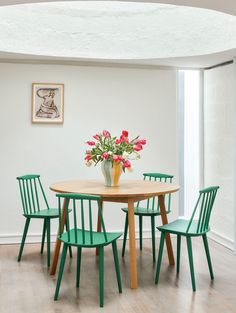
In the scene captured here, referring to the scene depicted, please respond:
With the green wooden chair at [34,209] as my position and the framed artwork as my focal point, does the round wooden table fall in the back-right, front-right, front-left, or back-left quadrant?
back-right

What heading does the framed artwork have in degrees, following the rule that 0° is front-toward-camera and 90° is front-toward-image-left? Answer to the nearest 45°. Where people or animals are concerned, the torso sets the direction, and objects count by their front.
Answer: approximately 0°

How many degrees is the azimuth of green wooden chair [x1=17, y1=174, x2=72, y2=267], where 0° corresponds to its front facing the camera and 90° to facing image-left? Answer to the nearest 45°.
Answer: approximately 315°

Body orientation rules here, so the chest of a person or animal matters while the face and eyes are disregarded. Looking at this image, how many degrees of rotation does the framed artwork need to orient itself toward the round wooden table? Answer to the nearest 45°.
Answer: approximately 45° to its left

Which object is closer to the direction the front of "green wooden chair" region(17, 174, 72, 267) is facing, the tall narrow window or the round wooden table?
the round wooden table

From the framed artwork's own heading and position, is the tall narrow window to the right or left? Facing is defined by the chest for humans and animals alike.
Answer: on its left

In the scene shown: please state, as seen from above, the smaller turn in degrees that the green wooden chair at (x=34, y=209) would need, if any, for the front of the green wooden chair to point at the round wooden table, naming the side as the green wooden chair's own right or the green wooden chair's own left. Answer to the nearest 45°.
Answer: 0° — it already faces it
